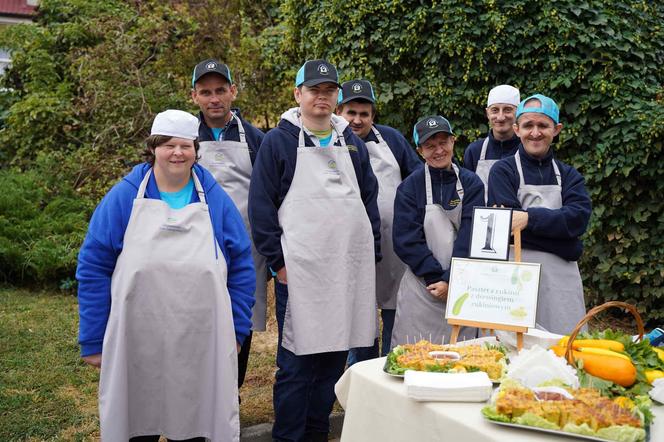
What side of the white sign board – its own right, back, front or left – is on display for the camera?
front

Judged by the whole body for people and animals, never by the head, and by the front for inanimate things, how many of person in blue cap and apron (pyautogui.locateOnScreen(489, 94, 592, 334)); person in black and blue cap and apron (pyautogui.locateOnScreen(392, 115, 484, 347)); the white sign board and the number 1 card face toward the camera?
4

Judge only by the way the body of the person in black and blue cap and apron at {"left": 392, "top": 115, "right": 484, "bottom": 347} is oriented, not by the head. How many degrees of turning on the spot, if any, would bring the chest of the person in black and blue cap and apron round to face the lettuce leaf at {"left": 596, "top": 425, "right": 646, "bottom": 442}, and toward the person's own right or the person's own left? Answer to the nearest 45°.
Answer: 0° — they already face it

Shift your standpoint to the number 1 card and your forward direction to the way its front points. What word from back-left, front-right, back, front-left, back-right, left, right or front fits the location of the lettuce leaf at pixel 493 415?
front

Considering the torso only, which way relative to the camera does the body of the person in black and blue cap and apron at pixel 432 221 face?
toward the camera

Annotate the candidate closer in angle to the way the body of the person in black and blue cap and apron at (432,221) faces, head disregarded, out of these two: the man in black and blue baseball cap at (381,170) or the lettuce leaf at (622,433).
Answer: the lettuce leaf

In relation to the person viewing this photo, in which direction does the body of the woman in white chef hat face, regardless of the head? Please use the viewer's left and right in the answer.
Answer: facing the viewer

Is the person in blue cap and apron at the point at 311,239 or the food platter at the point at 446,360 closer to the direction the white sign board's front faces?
the food platter

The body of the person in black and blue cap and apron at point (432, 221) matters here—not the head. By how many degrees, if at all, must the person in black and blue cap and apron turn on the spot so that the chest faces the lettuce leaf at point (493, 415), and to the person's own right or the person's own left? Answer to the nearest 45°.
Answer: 0° — they already face it

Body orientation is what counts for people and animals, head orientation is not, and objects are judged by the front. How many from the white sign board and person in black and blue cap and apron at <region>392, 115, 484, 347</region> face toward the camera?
2
